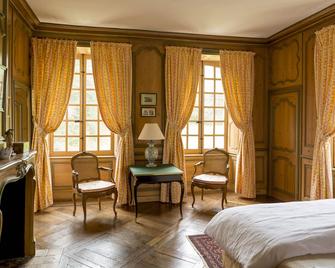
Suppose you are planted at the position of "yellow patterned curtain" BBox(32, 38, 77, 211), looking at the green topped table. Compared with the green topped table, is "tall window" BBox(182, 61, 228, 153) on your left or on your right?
left

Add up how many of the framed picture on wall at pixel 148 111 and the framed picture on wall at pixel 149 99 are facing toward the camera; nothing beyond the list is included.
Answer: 2

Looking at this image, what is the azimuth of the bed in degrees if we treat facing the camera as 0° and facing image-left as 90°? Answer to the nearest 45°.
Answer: approximately 45°

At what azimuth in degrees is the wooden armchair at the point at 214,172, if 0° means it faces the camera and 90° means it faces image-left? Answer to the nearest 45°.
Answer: approximately 45°

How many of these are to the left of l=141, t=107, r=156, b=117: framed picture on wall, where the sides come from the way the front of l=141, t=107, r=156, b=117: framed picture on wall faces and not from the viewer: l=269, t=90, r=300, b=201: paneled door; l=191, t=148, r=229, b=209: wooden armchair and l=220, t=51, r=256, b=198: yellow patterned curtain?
3

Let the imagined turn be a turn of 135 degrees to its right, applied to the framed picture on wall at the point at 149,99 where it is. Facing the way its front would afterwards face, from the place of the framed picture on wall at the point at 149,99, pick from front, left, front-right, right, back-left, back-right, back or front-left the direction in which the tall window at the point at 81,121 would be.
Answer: front-left

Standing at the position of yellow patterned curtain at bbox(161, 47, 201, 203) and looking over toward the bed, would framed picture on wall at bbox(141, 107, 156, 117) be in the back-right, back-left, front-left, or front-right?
back-right

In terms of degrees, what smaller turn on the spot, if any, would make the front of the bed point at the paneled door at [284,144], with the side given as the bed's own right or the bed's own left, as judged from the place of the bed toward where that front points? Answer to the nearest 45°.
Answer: approximately 135° to the bed's own right

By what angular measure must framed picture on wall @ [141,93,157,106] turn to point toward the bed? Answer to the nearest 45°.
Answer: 0° — it already faces it

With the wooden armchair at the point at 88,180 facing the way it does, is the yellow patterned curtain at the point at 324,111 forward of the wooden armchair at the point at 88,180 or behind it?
forward

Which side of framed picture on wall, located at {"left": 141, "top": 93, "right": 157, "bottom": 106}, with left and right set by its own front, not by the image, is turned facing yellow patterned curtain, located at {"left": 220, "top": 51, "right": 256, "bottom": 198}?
left

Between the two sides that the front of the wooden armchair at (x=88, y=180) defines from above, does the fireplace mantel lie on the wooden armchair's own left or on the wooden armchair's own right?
on the wooden armchair's own right
